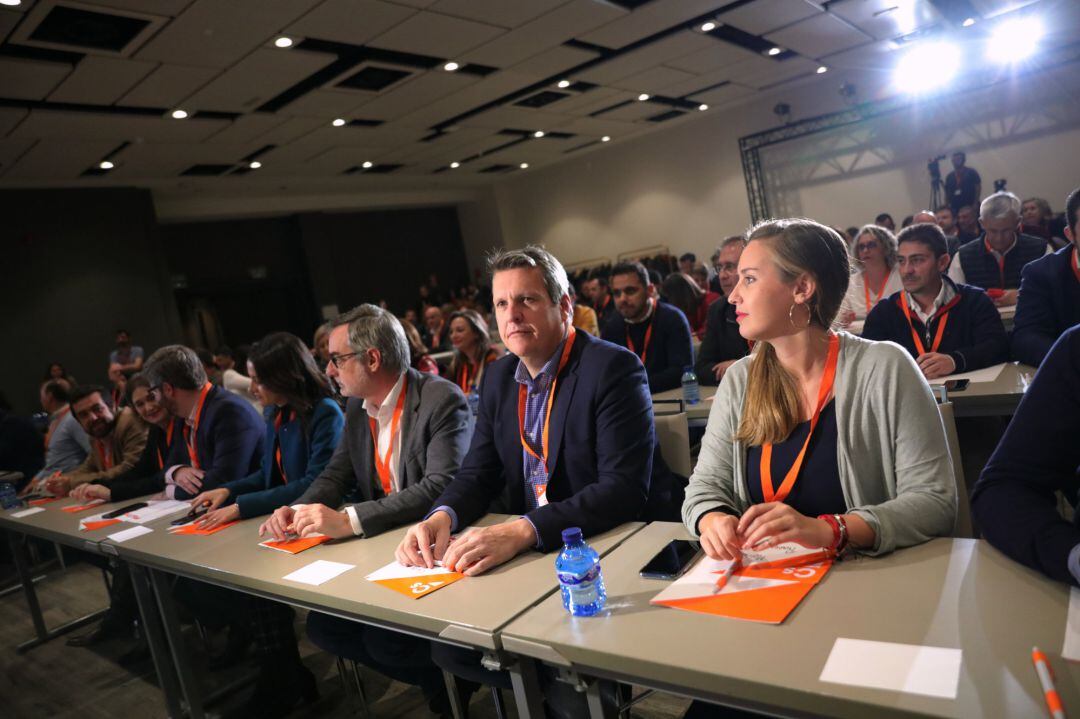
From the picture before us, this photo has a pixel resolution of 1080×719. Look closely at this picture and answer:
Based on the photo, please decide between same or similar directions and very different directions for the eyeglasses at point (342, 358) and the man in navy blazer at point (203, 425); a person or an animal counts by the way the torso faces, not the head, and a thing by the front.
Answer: same or similar directions

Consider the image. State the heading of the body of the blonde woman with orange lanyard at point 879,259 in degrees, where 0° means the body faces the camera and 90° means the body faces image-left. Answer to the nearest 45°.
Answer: approximately 45°

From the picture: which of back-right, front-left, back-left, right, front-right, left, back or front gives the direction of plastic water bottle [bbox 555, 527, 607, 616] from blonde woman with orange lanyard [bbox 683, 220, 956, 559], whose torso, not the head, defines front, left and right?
front

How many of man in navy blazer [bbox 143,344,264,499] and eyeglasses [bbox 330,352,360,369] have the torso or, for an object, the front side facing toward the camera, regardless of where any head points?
0

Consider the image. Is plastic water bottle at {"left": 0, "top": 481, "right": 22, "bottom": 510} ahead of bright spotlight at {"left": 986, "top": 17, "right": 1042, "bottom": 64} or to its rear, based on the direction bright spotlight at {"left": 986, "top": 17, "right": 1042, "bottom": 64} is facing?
ahead

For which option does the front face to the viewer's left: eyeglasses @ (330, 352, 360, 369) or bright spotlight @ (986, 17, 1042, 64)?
the eyeglasses

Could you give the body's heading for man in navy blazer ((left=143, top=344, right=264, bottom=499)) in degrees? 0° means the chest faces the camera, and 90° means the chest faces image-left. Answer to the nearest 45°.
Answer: approximately 90°

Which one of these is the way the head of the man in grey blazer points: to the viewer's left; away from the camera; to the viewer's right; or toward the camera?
to the viewer's left

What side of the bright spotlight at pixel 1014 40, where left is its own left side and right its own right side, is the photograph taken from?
front

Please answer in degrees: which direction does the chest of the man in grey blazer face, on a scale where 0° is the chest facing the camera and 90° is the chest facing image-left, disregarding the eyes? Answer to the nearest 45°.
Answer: approximately 45°

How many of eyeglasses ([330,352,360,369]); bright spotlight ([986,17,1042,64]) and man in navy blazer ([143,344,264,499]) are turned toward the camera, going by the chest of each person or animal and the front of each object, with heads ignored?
1

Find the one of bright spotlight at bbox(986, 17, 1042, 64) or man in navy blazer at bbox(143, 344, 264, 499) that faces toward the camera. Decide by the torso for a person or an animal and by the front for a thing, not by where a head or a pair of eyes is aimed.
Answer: the bright spotlight

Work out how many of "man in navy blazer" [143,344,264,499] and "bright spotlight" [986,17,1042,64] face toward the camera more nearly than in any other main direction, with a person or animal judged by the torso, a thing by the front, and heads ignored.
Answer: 1

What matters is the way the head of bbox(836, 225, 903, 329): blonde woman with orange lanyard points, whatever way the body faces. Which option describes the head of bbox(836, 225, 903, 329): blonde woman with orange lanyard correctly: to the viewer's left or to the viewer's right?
to the viewer's left

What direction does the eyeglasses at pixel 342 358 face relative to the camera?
to the viewer's left

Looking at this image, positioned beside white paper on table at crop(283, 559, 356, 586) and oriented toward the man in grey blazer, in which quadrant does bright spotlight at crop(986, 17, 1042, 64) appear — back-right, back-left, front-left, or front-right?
front-right

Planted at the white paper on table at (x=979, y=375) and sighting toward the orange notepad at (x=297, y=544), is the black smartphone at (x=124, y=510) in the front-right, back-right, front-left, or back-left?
front-right

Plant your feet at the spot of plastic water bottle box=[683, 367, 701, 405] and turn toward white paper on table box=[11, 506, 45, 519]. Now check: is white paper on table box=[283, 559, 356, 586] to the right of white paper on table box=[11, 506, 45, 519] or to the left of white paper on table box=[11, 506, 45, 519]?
left
